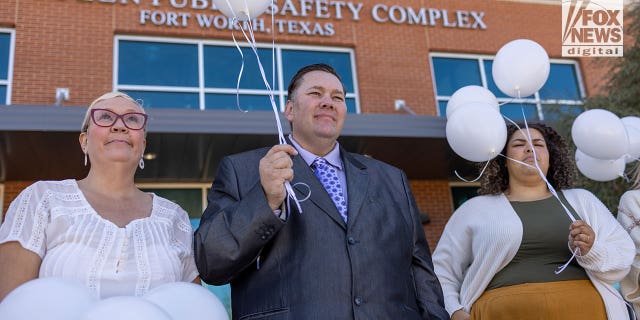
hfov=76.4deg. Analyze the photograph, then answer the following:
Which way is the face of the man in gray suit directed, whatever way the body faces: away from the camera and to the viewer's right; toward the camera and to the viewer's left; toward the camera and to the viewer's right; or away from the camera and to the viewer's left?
toward the camera and to the viewer's right

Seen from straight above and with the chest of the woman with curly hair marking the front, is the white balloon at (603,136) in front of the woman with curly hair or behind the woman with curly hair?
behind

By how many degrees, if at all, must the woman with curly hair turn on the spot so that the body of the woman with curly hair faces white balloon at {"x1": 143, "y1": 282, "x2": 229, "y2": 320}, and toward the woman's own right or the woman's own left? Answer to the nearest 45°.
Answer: approximately 45° to the woman's own right

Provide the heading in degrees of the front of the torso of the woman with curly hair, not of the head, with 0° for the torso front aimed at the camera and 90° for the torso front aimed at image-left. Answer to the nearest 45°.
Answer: approximately 0°

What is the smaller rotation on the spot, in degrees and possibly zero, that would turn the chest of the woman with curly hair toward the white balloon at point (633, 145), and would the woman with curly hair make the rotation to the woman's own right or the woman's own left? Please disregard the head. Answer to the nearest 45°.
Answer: approximately 135° to the woman's own left

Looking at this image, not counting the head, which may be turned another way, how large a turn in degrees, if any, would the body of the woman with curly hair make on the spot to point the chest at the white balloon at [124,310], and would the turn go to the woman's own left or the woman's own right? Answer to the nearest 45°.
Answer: approximately 45° to the woman's own right

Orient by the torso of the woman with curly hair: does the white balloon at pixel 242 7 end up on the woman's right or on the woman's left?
on the woman's right

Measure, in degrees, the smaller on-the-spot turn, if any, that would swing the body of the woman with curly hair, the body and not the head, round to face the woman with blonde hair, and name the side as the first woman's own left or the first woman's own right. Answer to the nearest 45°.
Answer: approximately 45° to the first woman's own right

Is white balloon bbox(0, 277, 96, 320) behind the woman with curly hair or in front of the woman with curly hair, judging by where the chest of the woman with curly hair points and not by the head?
in front
